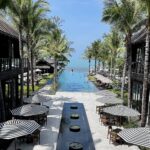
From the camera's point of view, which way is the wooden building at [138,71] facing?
to the viewer's left

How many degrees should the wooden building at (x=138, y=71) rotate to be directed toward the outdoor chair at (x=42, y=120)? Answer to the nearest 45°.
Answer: approximately 45° to its left

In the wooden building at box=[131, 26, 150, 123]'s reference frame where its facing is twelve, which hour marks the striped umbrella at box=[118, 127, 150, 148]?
The striped umbrella is roughly at 9 o'clock from the wooden building.

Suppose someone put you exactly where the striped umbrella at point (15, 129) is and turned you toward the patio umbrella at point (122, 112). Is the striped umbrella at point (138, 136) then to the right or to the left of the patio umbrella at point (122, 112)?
right

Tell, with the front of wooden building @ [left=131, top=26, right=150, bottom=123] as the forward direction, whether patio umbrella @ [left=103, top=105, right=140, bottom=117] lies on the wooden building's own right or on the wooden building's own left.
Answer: on the wooden building's own left

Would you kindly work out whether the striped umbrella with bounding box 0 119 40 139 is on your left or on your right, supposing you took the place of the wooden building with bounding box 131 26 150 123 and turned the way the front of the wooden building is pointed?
on your left

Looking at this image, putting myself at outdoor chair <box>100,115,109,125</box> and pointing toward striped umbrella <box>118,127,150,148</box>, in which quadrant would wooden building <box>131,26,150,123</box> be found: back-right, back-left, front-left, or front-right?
back-left

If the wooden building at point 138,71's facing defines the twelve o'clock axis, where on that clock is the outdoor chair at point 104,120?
The outdoor chair is roughly at 10 o'clock from the wooden building.

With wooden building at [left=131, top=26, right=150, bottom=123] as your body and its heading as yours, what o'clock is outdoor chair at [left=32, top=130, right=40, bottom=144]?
The outdoor chair is roughly at 10 o'clock from the wooden building.
